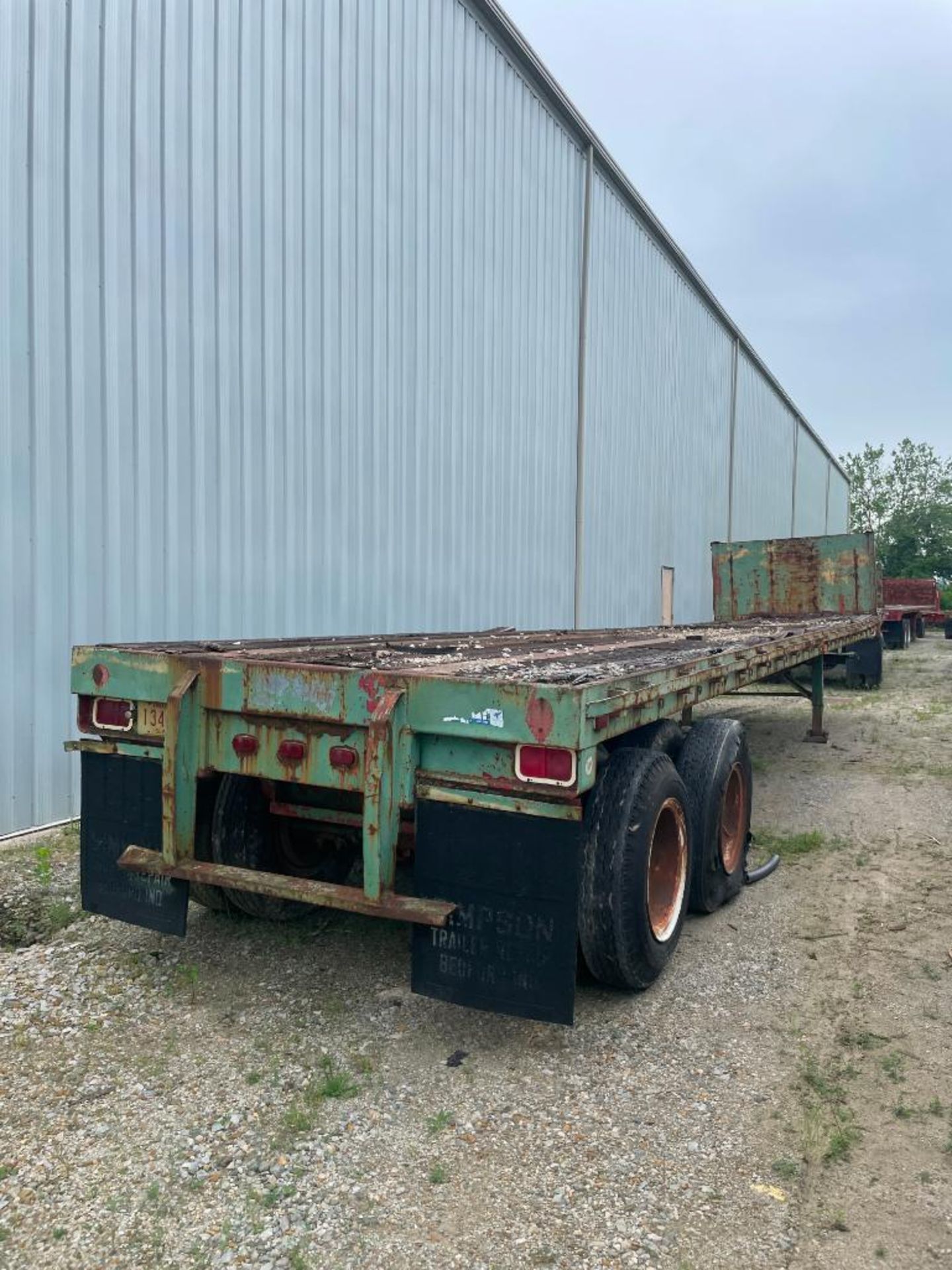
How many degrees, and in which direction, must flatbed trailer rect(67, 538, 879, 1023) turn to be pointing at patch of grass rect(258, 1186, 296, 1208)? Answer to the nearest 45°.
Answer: approximately 135° to its right

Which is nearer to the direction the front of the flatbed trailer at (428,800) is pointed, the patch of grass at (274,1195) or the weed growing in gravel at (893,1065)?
the weed growing in gravel

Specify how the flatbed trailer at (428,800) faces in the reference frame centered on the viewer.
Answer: facing away from the viewer and to the right of the viewer

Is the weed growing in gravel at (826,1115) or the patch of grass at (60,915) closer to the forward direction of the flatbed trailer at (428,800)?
the weed growing in gravel

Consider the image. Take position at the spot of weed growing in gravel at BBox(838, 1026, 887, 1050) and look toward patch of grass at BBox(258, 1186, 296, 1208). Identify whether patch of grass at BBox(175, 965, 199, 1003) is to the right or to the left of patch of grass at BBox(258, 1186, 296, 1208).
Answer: right
